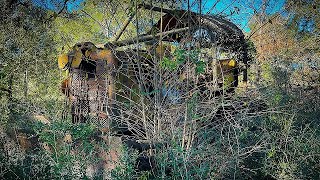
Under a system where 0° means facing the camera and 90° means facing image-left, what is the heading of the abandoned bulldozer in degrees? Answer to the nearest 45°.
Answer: approximately 45°
